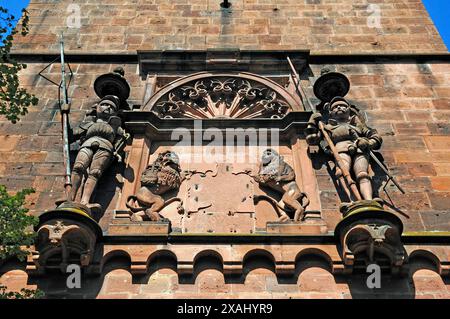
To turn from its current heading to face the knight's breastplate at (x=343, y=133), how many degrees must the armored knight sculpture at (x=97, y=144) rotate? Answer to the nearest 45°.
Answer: approximately 90° to its left

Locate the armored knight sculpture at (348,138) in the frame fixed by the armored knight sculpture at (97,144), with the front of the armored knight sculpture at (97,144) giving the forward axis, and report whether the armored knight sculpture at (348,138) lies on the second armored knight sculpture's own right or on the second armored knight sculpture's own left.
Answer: on the second armored knight sculpture's own left

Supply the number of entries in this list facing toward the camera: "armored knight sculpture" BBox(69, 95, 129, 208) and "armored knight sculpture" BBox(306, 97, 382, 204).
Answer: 2

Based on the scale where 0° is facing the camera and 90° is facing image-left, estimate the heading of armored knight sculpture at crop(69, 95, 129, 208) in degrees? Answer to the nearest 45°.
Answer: approximately 0°

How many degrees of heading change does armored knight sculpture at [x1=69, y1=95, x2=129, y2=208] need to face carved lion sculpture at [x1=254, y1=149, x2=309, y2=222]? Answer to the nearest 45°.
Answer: approximately 90° to its left

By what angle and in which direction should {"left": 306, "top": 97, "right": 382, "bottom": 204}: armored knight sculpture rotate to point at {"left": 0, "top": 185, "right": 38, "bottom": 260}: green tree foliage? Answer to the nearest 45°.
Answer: approximately 45° to its right
